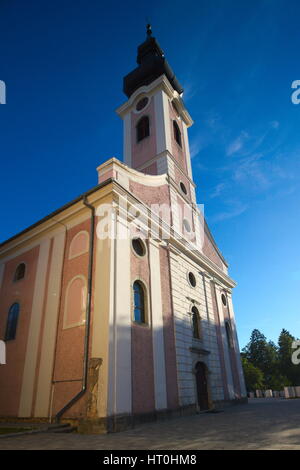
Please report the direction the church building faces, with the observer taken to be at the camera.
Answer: facing the viewer and to the right of the viewer
